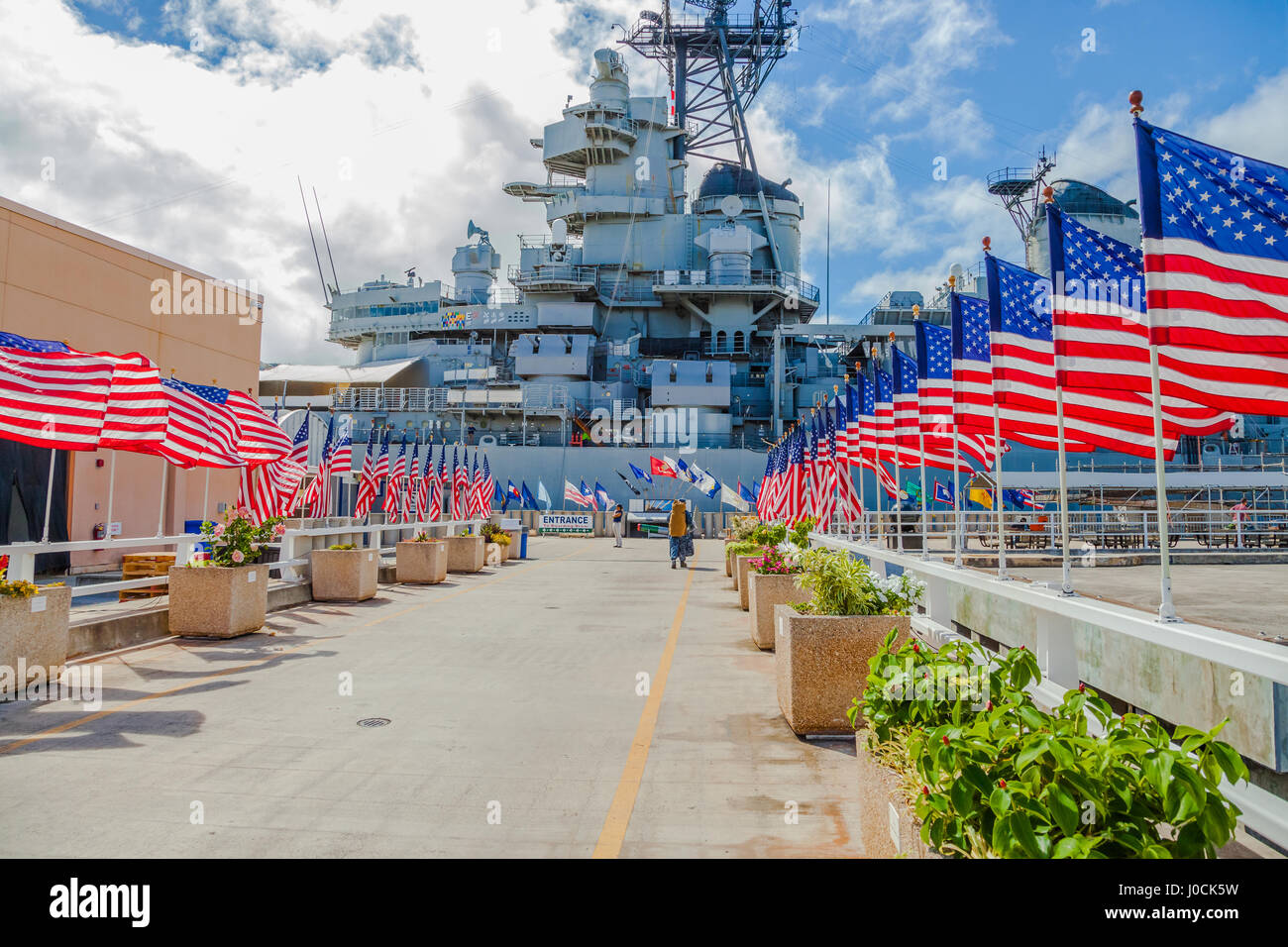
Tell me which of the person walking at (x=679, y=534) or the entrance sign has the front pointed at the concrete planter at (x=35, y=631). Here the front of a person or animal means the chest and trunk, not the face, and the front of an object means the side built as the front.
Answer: the entrance sign

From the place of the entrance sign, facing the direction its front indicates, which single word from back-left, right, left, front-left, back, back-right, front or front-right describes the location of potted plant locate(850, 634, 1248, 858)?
front

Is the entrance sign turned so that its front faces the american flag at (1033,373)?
yes

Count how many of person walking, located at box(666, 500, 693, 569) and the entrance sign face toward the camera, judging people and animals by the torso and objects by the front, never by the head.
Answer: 1

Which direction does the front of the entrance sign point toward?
toward the camera

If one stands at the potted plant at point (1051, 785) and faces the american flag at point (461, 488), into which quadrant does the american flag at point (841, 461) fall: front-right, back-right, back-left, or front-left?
front-right

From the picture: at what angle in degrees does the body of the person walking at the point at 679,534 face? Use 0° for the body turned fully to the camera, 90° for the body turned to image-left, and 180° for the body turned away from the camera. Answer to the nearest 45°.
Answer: approximately 180°

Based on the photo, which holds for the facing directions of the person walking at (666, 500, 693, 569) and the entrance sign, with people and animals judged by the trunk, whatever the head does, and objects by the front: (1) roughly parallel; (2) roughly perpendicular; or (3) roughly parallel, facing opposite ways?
roughly parallel, facing opposite ways

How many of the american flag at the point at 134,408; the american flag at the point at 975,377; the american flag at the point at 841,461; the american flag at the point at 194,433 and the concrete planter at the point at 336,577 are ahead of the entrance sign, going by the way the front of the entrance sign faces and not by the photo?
5

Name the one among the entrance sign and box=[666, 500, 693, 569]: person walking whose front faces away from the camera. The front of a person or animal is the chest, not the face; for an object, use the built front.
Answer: the person walking

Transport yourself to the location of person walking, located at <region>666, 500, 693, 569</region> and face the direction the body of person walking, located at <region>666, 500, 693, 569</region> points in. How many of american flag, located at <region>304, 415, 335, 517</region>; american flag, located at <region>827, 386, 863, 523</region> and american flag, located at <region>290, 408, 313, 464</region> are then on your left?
2

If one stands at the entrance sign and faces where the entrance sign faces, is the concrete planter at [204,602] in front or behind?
in front

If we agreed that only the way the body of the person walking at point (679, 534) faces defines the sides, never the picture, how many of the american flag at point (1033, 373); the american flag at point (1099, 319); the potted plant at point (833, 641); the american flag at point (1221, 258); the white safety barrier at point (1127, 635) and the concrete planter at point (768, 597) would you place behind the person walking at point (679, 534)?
6

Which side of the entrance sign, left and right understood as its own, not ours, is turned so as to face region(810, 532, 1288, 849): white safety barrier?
front

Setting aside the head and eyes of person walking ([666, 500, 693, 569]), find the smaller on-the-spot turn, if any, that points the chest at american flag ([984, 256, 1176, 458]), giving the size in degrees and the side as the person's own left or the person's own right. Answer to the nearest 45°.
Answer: approximately 180°

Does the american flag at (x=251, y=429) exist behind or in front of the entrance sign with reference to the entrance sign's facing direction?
in front

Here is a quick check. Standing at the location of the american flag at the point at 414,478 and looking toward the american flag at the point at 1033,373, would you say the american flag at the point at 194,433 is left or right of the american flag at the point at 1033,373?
right
